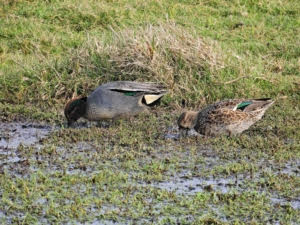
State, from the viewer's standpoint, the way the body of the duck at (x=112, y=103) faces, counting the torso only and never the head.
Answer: to the viewer's left

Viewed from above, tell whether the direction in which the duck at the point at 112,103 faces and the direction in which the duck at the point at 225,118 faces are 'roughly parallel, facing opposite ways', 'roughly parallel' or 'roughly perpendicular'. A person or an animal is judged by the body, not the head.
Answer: roughly parallel

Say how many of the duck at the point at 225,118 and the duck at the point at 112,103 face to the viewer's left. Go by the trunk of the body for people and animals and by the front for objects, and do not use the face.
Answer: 2

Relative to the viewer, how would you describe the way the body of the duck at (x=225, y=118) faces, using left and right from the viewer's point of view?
facing to the left of the viewer

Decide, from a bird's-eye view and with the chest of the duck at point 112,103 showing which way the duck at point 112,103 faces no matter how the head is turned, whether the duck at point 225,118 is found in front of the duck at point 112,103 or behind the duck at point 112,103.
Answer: behind

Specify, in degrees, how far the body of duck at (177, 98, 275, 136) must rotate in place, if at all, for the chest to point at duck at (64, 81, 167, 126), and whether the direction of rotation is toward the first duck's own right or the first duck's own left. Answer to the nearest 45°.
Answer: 0° — it already faces it
